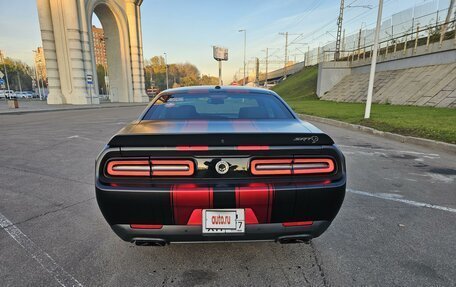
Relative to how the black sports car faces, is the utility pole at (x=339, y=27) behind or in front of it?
in front

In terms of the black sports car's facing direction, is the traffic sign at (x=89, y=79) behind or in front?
in front

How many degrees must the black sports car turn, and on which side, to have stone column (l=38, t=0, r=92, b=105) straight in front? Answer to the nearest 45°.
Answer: approximately 45° to its left

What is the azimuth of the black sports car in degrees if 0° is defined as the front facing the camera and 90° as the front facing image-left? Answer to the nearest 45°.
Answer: approximately 180°

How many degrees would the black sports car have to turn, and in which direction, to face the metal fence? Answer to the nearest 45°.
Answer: approximately 45° to its right

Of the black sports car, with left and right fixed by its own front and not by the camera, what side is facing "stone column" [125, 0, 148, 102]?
front

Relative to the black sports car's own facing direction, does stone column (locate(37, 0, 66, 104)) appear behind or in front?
in front
